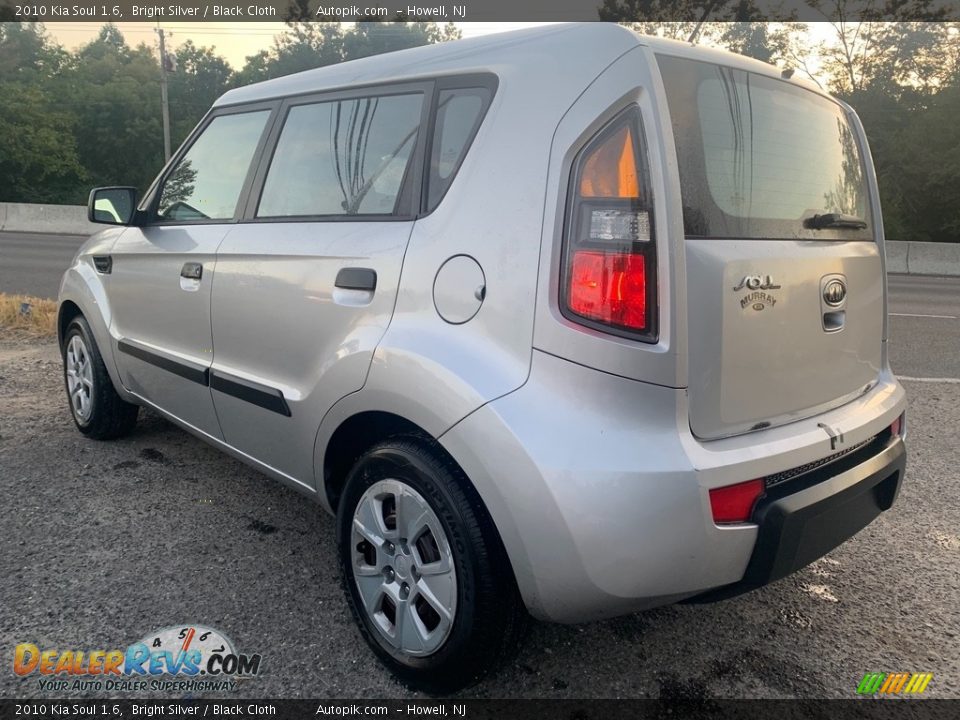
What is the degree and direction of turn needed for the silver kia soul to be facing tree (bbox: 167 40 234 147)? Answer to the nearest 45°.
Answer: approximately 45° to its right

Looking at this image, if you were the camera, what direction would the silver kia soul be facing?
facing away from the viewer and to the left of the viewer

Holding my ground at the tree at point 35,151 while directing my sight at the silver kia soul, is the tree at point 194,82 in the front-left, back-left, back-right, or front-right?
back-left
